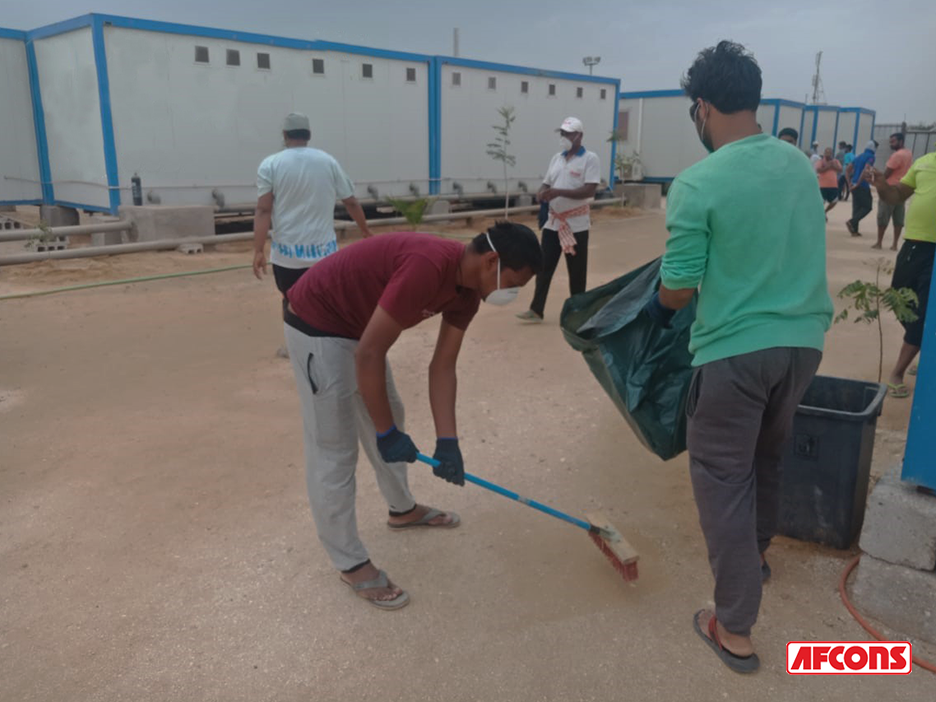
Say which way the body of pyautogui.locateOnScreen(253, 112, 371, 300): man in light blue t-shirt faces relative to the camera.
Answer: away from the camera

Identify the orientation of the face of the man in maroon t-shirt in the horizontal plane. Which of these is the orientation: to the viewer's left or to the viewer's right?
to the viewer's right

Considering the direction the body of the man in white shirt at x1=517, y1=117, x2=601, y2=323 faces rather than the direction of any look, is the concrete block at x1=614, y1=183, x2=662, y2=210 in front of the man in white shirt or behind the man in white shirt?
behind

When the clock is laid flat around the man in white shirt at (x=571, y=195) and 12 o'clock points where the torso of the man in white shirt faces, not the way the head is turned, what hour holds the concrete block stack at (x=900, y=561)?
The concrete block stack is roughly at 10 o'clock from the man in white shirt.

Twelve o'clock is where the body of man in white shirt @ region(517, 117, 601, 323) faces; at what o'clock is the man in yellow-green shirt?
The man in yellow-green shirt is roughly at 9 o'clock from the man in white shirt.

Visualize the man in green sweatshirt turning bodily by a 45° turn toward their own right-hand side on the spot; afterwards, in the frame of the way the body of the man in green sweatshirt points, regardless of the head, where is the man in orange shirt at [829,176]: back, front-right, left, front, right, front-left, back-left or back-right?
front

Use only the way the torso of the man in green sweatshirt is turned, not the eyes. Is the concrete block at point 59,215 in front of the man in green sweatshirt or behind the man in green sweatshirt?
in front

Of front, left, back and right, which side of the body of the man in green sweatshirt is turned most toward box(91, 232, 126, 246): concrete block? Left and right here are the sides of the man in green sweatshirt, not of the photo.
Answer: front

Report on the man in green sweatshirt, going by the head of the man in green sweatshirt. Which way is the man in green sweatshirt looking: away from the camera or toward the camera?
away from the camera

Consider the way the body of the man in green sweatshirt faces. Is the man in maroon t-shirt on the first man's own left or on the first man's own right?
on the first man's own left

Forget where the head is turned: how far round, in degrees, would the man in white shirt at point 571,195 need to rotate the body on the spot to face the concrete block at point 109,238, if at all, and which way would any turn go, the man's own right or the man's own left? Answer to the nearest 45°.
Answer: approximately 90° to the man's own right

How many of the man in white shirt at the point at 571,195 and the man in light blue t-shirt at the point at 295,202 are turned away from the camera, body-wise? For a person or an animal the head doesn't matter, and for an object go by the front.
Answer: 1

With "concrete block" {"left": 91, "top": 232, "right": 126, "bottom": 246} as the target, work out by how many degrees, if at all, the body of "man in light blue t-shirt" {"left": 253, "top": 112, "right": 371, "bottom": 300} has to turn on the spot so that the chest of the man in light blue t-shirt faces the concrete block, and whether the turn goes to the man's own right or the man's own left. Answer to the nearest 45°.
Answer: approximately 45° to the man's own left

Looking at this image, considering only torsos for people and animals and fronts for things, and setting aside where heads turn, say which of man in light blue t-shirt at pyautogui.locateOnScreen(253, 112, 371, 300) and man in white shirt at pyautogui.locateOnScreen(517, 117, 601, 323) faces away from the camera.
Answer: the man in light blue t-shirt

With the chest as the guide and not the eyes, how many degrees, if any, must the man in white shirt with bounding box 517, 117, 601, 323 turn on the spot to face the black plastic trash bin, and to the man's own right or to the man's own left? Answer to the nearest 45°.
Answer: approximately 45° to the man's own left

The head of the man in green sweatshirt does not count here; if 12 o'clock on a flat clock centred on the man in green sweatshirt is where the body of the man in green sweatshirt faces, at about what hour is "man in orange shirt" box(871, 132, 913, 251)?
The man in orange shirt is roughly at 2 o'clock from the man in green sweatshirt.
